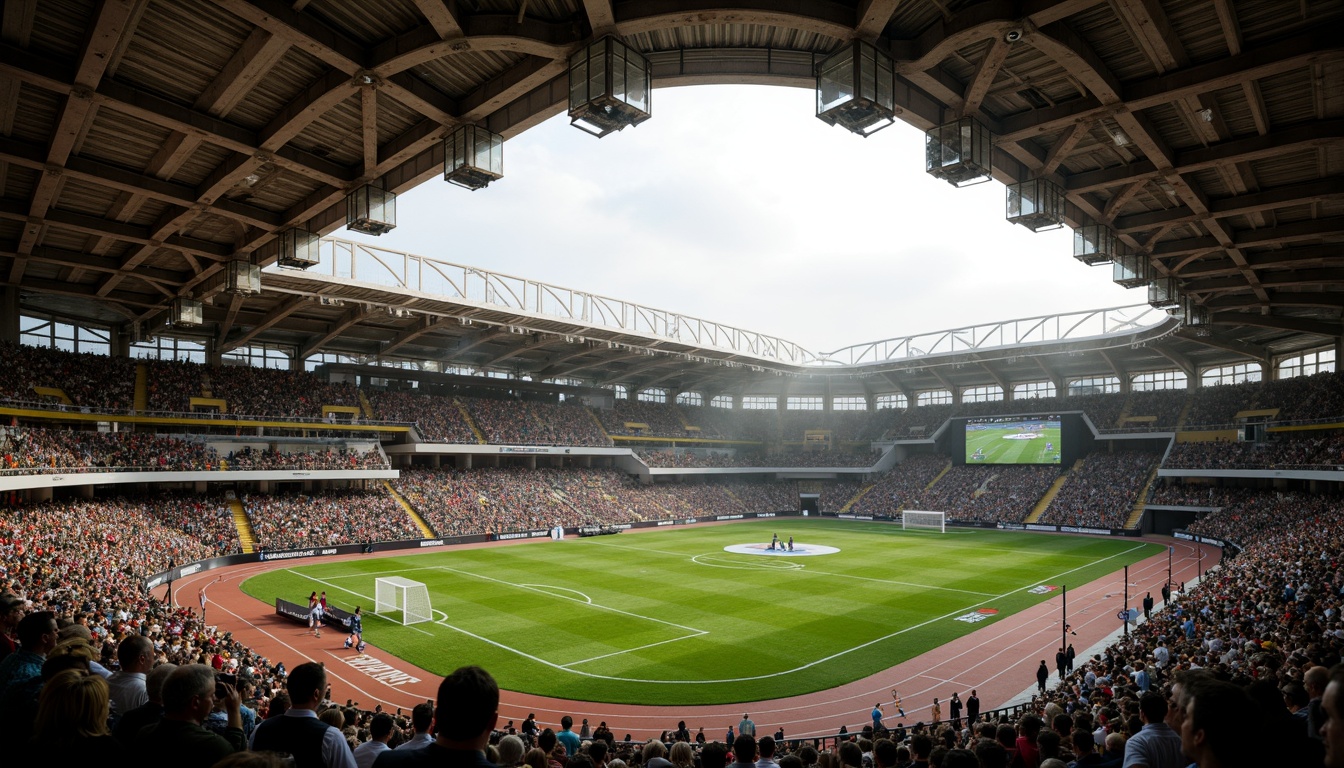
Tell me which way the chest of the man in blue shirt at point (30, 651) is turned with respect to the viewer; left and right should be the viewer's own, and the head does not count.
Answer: facing away from the viewer and to the right of the viewer

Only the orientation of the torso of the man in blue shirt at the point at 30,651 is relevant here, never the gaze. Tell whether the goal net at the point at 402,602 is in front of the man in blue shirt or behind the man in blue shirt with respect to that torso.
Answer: in front
